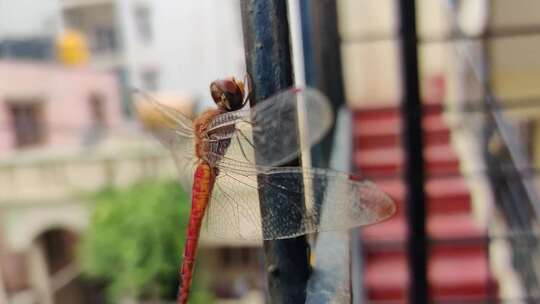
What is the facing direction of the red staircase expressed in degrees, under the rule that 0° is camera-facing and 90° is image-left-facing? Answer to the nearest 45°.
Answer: approximately 0°
